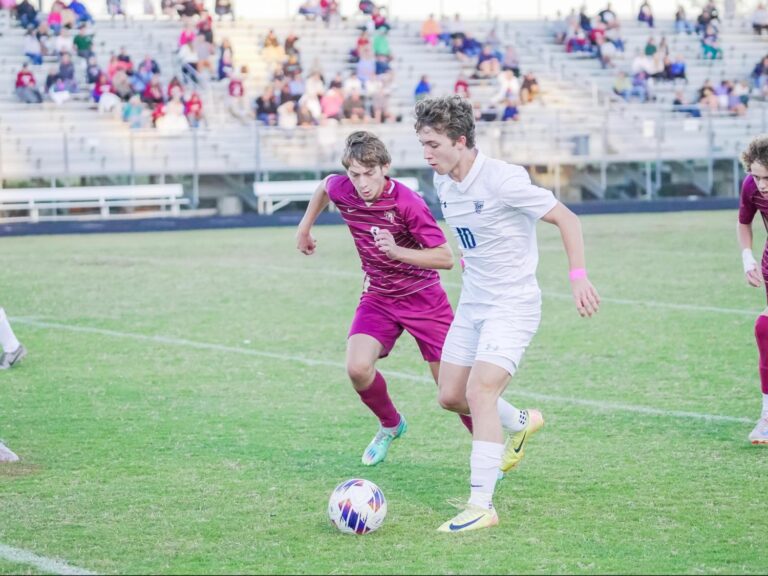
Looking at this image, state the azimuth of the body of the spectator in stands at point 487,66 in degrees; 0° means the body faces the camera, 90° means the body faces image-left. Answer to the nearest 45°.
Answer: approximately 0°

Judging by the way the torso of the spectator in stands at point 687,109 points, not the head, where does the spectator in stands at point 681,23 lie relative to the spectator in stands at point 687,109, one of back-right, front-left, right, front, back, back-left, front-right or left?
back-left

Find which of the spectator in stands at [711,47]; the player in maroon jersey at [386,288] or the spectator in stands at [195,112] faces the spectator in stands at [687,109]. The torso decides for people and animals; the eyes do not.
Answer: the spectator in stands at [711,47]

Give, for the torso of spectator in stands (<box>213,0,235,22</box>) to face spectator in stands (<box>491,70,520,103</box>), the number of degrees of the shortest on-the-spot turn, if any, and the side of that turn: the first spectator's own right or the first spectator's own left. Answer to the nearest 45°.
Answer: approximately 45° to the first spectator's own left

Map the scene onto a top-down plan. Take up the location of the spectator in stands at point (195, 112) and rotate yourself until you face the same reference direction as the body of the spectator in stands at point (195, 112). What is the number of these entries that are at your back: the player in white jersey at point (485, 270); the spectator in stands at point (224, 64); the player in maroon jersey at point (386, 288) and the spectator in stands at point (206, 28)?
2

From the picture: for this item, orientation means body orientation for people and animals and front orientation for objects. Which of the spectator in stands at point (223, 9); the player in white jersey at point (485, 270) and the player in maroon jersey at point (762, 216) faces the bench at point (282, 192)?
the spectator in stands

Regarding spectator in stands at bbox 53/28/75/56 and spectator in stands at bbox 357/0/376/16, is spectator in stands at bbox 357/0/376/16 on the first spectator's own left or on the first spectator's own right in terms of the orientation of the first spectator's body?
on the first spectator's own left

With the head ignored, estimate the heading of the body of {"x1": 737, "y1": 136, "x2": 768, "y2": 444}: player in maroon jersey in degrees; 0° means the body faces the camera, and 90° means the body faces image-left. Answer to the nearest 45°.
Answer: approximately 0°

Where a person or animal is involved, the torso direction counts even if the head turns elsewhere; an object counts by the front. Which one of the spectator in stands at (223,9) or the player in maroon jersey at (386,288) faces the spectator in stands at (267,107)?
the spectator in stands at (223,9)
